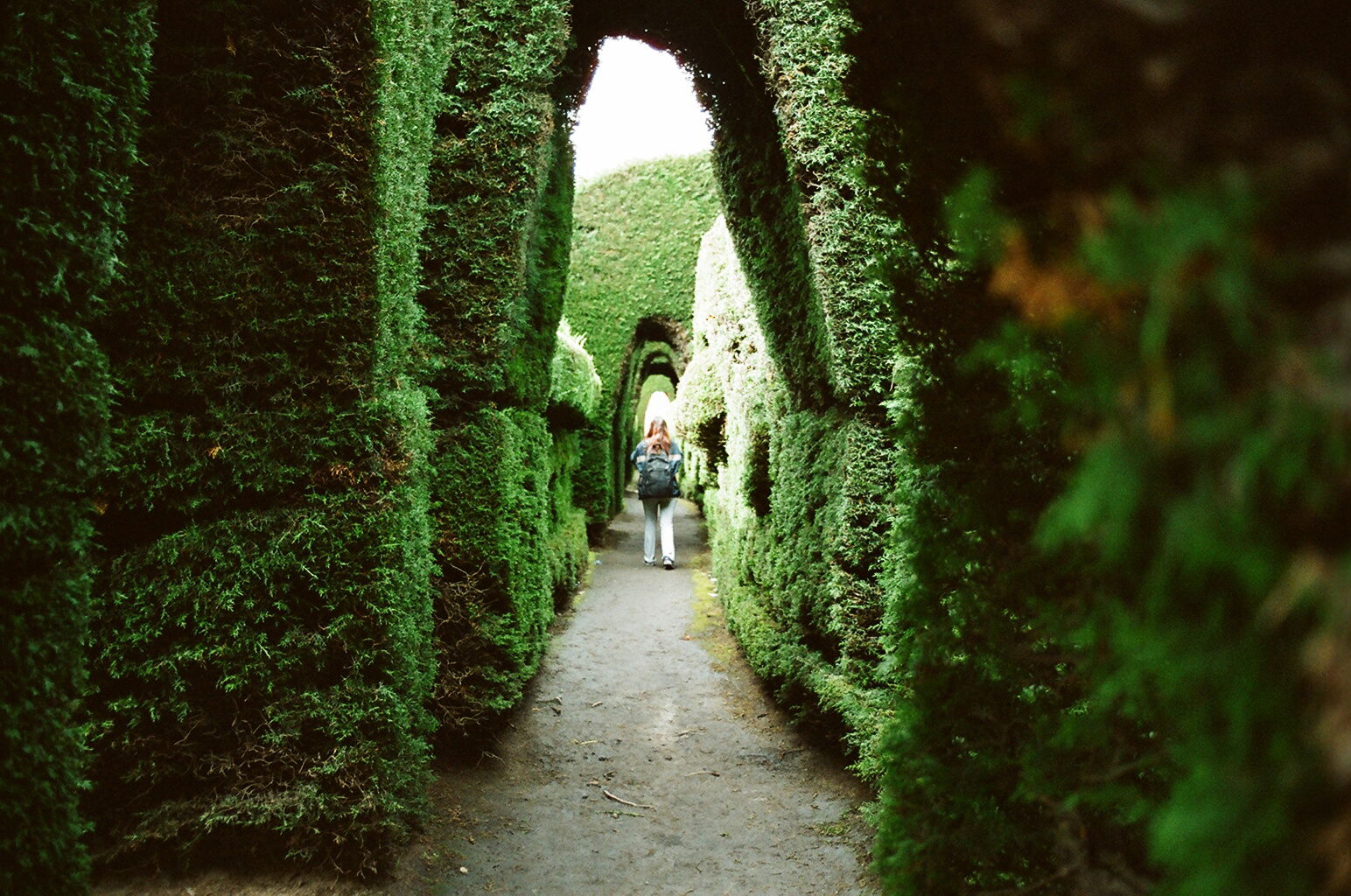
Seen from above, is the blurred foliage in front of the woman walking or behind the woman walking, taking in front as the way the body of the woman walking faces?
behind

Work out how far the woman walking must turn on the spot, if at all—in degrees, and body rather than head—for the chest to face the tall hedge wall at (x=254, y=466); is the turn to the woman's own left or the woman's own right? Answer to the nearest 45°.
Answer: approximately 180°

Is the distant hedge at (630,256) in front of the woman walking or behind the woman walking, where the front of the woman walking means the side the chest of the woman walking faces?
in front

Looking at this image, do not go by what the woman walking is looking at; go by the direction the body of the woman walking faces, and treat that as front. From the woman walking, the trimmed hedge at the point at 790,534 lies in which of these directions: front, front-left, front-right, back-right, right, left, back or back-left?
back

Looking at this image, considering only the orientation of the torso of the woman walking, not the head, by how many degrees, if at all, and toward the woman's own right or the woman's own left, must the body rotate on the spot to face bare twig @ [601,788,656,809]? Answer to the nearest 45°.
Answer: approximately 180°

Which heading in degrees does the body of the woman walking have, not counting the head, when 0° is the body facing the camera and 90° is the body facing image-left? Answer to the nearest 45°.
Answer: approximately 180°

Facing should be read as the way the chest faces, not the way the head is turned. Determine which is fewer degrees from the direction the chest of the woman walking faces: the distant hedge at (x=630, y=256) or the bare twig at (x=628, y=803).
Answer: the distant hedge

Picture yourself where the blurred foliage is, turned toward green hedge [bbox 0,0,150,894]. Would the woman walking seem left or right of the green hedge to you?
right

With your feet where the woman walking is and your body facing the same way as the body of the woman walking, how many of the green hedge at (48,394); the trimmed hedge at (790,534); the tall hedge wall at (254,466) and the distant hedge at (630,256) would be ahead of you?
1

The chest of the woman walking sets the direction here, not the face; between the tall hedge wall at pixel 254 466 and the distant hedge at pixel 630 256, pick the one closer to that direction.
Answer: the distant hedge

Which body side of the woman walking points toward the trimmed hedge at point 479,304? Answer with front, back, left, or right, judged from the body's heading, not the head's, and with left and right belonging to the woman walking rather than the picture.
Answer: back

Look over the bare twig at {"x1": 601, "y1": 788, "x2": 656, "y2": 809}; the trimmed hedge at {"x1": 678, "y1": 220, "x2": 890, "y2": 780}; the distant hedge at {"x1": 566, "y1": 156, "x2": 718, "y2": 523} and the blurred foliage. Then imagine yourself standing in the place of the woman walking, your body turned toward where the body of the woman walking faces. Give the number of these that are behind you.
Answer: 3
